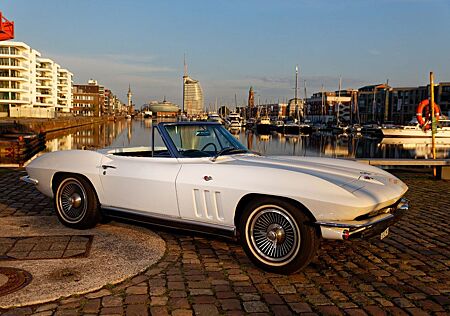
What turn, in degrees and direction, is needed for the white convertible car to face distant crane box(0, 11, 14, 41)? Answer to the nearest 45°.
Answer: approximately 180°

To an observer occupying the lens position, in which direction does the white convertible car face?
facing the viewer and to the right of the viewer
